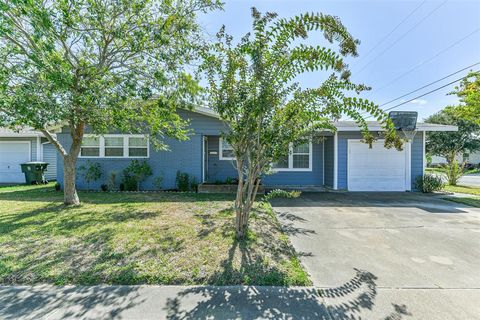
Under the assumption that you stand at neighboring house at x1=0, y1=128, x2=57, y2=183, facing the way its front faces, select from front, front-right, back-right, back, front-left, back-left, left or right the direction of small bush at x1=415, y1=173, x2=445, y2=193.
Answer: front-left

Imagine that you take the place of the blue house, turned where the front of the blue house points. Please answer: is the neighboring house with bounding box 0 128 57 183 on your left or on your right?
on your right

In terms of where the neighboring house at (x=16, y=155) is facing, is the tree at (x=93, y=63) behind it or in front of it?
in front

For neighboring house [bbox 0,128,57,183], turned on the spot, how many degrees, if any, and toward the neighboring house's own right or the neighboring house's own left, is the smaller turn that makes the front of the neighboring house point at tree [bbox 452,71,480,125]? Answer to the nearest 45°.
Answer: approximately 45° to the neighboring house's own left

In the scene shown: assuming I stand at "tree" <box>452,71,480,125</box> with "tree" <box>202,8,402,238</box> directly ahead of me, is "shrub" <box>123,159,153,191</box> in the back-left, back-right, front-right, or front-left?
front-right

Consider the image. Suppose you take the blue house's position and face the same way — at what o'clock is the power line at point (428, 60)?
The power line is roughly at 8 o'clock from the blue house.

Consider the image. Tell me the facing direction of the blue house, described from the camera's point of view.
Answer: facing the viewer

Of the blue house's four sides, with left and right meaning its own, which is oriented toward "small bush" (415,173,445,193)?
left

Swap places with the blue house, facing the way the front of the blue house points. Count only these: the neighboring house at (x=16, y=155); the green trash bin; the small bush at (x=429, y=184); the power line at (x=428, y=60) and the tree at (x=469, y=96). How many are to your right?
2

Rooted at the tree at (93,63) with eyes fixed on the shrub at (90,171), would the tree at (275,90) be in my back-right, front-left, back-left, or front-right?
back-right

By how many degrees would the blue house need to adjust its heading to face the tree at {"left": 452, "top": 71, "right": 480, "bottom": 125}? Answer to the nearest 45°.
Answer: approximately 90° to its left

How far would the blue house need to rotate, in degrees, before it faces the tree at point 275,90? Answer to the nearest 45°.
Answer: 0° — it already faces it

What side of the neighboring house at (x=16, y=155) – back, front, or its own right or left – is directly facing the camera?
front

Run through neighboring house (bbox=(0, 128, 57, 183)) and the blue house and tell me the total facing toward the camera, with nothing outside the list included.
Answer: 2

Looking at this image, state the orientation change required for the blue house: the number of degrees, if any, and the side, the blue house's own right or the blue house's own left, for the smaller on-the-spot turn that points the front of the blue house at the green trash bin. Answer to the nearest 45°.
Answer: approximately 90° to the blue house's own right
